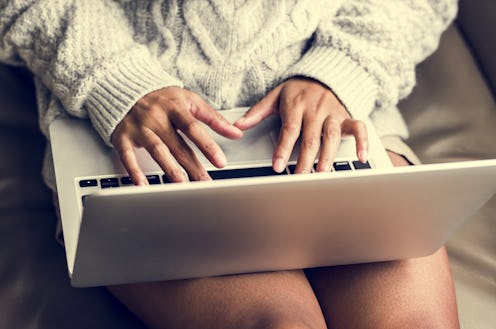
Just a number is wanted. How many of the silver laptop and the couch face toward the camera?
1

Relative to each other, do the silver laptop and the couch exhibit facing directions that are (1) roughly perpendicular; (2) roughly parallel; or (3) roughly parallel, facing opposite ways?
roughly parallel, facing opposite ways

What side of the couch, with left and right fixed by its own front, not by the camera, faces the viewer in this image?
front

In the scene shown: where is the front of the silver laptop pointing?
away from the camera

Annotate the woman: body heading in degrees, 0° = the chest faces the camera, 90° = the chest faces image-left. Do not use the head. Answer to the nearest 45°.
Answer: approximately 0°
